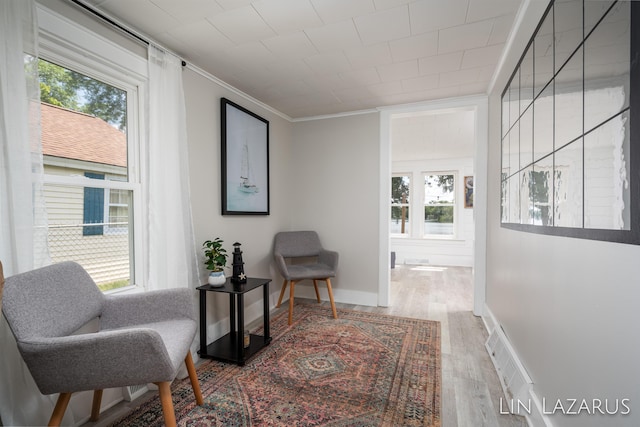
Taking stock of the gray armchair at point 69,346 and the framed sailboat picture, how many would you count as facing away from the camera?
0

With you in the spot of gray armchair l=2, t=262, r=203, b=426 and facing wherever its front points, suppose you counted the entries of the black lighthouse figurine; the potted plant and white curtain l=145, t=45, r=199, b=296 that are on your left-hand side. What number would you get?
3

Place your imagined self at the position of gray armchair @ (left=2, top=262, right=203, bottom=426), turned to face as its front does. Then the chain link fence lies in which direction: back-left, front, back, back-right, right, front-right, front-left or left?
back-left

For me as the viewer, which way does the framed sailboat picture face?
facing the viewer and to the right of the viewer

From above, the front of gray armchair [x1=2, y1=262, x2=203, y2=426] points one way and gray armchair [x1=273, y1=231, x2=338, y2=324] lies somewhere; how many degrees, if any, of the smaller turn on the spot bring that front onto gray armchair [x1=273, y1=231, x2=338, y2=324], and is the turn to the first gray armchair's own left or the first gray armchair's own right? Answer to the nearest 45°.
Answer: approximately 90° to the first gray armchair's own left

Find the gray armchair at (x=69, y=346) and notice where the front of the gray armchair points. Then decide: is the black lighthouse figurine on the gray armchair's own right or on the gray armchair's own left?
on the gray armchair's own left

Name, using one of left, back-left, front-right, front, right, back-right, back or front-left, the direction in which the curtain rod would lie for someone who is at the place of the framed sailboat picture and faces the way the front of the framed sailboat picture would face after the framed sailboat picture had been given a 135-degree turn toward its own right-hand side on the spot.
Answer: front-left

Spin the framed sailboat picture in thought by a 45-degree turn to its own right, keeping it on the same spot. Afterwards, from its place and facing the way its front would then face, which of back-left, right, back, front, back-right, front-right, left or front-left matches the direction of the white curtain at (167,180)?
front-right

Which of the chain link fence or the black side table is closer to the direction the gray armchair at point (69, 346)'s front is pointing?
the black side table
